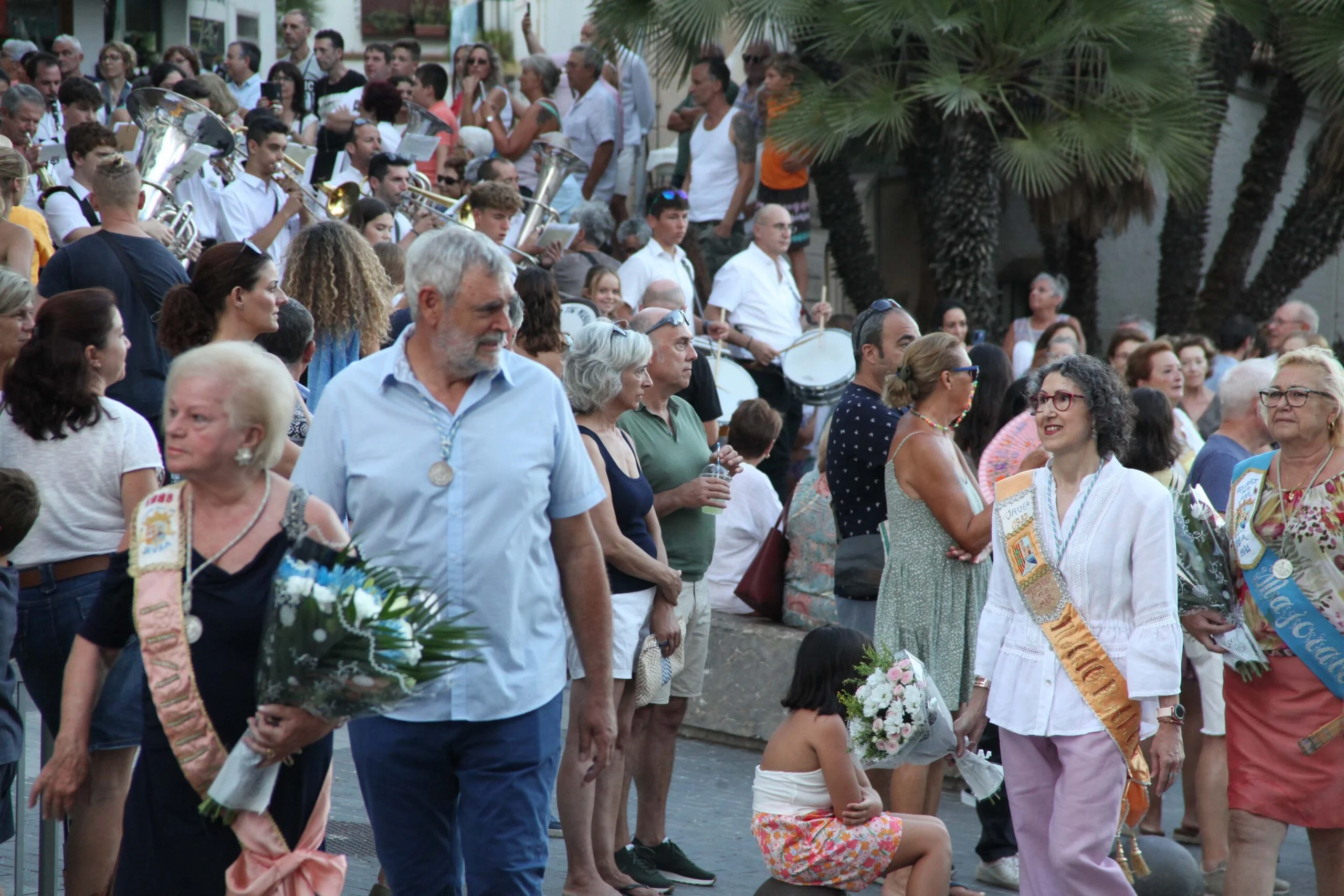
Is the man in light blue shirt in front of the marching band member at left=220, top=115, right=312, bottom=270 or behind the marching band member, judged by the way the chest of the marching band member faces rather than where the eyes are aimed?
in front

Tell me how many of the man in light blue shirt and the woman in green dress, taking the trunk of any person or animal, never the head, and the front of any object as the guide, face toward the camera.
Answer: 1

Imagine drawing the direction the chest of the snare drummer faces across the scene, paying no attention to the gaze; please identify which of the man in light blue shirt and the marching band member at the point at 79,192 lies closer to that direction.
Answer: the man in light blue shirt

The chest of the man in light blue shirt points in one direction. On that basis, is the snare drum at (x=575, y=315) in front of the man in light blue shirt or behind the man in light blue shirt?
behind

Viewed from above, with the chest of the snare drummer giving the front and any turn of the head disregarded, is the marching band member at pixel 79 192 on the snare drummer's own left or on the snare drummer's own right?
on the snare drummer's own right

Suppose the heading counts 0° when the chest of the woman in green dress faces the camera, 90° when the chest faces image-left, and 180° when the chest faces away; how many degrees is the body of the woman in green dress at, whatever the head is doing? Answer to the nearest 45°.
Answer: approximately 270°

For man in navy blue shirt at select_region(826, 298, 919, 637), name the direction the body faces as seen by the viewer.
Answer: to the viewer's right

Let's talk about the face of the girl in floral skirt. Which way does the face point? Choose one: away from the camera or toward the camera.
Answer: away from the camera
